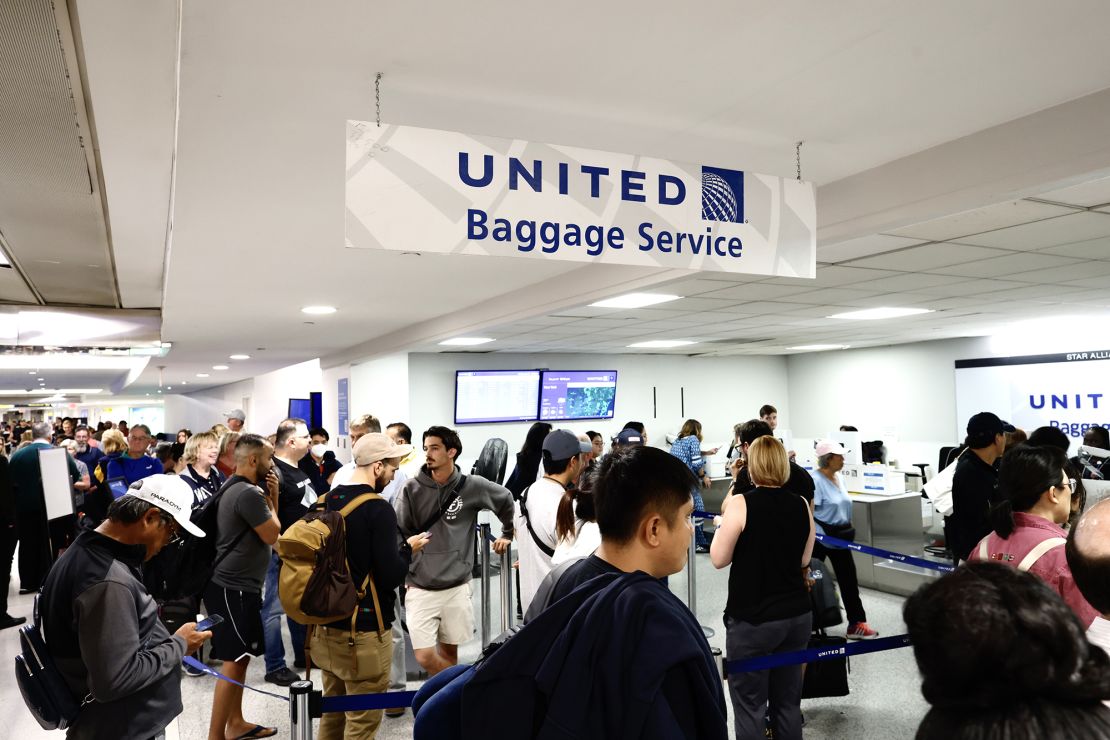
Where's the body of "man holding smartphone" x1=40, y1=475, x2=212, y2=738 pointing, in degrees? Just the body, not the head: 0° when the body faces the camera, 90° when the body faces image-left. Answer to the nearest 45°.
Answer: approximately 270°

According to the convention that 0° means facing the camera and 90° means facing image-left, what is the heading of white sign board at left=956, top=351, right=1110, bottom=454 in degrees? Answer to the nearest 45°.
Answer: approximately 45°

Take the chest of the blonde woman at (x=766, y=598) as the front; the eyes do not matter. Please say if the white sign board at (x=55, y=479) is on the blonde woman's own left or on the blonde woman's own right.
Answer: on the blonde woman's own left

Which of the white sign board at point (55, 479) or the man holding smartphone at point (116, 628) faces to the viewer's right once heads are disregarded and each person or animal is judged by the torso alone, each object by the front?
the man holding smartphone

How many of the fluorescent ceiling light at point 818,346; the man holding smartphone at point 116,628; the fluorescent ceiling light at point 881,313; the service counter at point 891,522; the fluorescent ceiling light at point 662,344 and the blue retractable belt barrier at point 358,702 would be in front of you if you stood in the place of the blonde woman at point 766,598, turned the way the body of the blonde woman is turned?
4

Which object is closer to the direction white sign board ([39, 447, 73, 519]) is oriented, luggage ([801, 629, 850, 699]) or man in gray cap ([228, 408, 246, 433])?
the luggage

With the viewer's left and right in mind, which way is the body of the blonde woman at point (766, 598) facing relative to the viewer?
facing away from the viewer

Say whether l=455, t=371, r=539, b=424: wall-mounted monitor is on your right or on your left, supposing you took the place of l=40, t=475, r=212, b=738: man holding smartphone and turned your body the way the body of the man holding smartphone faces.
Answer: on your left

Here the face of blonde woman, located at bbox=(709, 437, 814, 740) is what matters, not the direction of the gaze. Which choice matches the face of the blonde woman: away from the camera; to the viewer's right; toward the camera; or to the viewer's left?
away from the camera

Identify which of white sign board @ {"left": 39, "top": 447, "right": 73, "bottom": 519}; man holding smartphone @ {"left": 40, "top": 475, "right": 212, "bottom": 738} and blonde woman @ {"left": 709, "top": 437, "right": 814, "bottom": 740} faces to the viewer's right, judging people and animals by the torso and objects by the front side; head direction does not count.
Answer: the man holding smartphone
